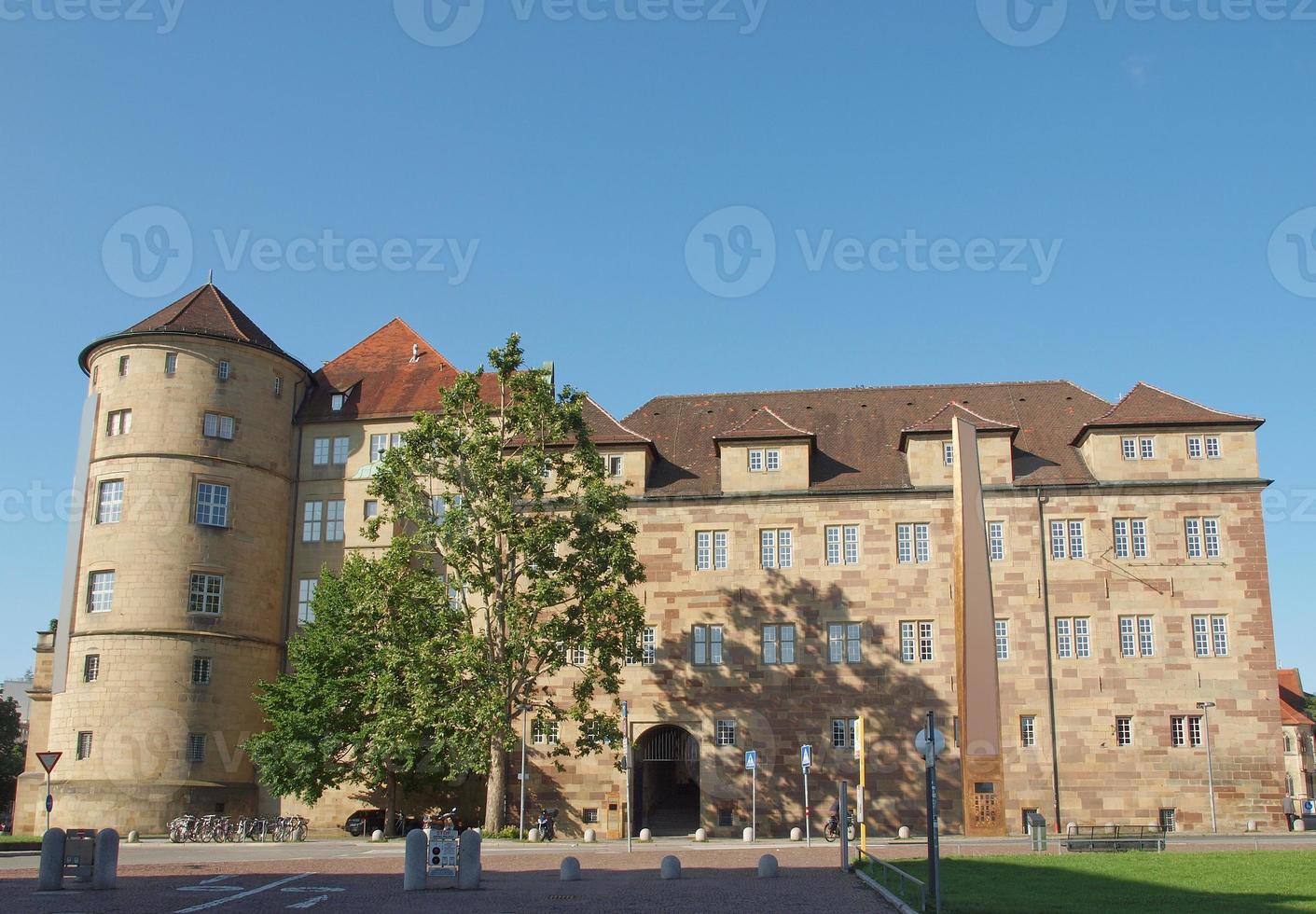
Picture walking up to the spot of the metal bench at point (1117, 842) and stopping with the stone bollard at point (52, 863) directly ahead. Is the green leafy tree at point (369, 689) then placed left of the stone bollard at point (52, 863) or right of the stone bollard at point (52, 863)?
right

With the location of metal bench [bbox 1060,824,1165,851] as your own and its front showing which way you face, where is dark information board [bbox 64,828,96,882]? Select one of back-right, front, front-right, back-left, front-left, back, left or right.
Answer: front-right

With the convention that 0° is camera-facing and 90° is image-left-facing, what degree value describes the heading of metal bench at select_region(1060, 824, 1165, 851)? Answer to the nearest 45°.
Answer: approximately 0°

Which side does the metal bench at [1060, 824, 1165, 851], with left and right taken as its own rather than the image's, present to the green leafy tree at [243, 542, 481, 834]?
right

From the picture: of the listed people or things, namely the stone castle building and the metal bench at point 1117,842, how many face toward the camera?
2

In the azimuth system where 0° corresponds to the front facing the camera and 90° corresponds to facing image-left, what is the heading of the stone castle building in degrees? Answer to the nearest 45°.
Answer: approximately 0°

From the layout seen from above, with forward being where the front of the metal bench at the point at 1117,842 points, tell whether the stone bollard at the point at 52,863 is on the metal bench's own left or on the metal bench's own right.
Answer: on the metal bench's own right

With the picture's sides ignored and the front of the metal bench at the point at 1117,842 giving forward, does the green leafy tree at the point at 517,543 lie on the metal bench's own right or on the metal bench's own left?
on the metal bench's own right

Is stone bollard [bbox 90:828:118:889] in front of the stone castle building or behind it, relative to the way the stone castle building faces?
in front
